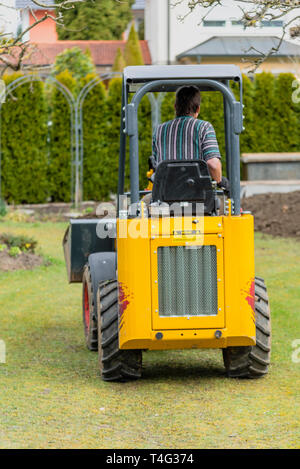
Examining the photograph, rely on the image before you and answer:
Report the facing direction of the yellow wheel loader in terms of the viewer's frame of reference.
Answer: facing away from the viewer

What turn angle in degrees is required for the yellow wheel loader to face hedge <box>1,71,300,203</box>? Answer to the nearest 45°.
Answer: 0° — it already faces it

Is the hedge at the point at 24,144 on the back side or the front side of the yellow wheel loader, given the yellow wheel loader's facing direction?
on the front side
